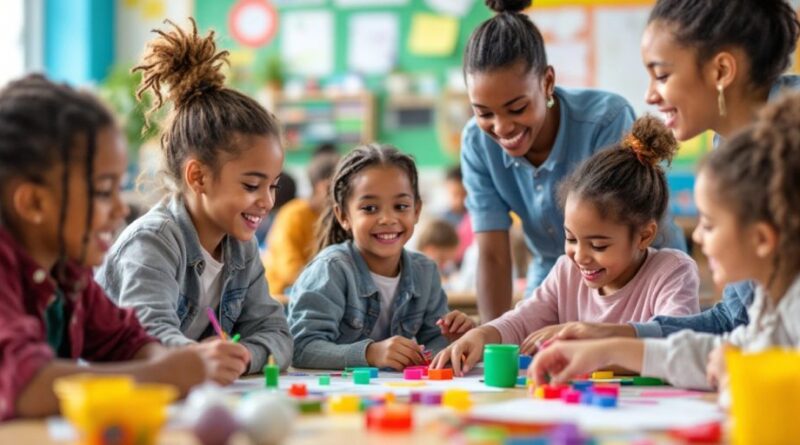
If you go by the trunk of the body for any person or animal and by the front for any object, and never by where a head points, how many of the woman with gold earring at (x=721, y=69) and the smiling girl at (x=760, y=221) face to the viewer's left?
2

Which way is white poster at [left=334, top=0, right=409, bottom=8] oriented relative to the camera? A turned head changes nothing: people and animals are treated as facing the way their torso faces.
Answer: toward the camera

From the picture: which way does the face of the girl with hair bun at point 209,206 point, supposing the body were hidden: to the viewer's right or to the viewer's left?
to the viewer's right

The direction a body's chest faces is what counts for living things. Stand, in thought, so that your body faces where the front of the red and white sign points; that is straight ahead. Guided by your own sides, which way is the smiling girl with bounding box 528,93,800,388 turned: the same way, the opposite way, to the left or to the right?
to the right

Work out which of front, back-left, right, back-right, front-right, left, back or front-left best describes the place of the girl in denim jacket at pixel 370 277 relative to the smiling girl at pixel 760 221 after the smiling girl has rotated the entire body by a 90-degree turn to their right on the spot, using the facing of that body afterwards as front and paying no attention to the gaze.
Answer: front-left

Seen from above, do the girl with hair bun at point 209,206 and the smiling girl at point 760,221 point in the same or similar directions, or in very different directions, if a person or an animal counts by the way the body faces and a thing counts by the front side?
very different directions

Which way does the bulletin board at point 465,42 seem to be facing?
toward the camera

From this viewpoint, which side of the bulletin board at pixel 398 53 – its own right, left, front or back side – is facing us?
front

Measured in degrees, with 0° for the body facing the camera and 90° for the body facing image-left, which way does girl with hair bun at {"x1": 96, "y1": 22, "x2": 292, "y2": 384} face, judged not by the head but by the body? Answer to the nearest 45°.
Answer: approximately 315°

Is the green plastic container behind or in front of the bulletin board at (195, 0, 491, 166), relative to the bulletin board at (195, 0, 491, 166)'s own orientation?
in front

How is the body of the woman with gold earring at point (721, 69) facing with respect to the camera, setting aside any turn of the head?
to the viewer's left

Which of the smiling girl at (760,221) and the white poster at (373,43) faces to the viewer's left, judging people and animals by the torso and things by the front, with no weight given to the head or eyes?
the smiling girl

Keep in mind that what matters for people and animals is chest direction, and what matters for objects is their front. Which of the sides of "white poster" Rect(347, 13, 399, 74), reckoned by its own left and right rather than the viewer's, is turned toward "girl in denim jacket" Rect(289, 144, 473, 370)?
front

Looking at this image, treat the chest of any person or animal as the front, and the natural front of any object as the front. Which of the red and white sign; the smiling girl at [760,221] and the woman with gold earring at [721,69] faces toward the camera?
the red and white sign

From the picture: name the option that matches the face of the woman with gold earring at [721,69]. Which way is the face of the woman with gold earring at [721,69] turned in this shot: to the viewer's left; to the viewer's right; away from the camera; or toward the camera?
to the viewer's left

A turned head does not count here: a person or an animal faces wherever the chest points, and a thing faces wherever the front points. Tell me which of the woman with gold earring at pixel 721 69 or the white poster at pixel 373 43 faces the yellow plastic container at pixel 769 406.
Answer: the white poster
